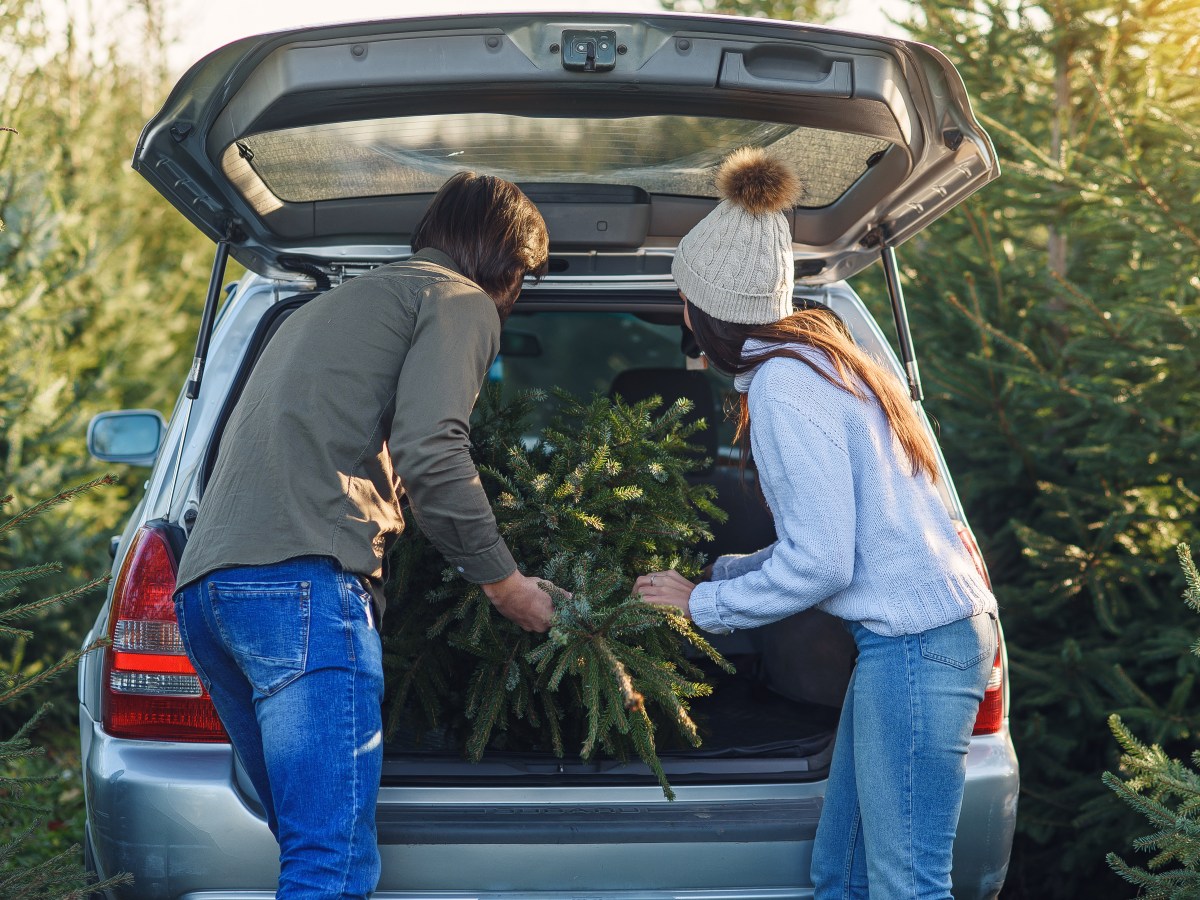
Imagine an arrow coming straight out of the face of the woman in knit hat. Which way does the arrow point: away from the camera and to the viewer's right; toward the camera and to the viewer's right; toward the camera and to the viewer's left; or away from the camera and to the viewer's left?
away from the camera and to the viewer's left

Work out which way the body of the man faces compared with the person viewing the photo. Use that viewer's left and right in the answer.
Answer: facing away from the viewer and to the right of the viewer

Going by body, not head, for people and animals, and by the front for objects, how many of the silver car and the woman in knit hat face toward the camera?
0

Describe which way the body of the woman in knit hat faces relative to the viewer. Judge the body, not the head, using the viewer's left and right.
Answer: facing away from the viewer and to the left of the viewer

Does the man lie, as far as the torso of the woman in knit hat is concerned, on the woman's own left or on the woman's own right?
on the woman's own left

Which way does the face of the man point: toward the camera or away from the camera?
away from the camera

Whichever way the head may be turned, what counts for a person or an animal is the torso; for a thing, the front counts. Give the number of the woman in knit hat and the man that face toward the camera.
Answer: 0

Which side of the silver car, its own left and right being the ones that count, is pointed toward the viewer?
back
